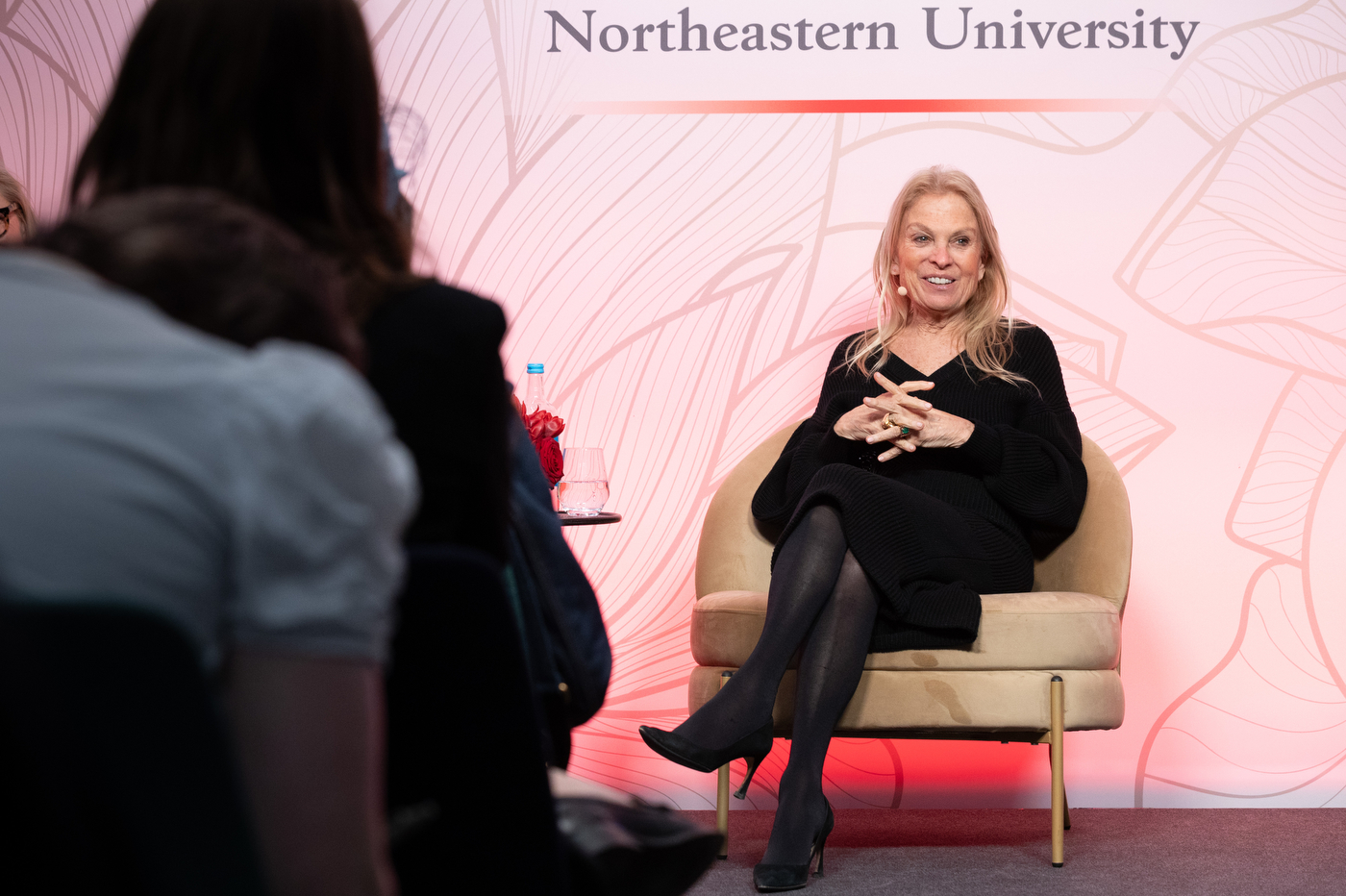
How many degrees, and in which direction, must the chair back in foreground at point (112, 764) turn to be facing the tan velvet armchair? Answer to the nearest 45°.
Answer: approximately 45° to its right

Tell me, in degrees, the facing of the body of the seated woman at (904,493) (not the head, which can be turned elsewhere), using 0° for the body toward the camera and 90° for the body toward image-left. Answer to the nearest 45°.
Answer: approximately 45°

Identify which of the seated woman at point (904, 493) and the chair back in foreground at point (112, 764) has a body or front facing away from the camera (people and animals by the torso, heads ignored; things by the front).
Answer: the chair back in foreground

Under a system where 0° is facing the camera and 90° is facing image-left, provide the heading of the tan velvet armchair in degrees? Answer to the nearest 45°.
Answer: approximately 0°

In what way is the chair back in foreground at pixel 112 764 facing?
away from the camera

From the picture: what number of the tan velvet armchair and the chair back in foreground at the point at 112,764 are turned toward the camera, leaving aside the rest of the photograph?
1

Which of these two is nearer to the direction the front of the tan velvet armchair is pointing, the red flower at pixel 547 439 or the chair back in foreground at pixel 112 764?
the chair back in foreground
